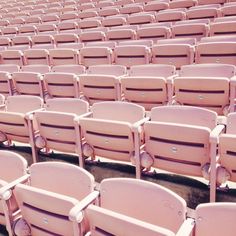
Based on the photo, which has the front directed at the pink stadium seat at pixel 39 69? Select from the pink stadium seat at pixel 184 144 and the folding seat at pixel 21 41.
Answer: the folding seat

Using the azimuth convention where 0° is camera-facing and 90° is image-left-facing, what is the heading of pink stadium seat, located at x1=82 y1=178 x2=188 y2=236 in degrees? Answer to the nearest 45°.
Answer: approximately 45°

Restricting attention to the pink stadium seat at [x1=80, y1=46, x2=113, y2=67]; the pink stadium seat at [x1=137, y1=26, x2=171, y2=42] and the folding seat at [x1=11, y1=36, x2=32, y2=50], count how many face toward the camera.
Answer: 3

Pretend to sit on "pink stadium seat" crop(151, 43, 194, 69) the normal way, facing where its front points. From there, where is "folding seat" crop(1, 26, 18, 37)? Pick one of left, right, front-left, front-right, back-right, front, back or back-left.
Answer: back-right

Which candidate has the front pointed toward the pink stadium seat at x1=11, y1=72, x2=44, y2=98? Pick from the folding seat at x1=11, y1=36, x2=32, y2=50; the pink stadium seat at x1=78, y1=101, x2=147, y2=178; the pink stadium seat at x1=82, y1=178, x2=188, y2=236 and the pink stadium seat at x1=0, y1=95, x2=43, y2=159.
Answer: the folding seat

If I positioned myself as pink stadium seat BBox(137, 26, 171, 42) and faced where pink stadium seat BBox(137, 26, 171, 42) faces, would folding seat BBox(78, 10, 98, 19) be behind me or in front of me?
behind

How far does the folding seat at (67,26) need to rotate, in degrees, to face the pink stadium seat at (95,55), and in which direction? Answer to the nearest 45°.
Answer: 0° — it already faces it

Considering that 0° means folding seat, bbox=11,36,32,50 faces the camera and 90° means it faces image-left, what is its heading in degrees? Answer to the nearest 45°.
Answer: approximately 0°

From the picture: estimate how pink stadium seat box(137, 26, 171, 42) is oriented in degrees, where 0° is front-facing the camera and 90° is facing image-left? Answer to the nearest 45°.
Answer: approximately 0°

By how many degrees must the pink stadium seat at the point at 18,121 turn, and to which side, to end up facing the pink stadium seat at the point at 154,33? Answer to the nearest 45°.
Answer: approximately 180°

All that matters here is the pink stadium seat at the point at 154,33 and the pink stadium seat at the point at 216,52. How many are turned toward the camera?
2

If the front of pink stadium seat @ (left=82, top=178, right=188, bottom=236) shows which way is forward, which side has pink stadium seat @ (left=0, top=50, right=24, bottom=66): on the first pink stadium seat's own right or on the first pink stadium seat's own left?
on the first pink stadium seat's own right

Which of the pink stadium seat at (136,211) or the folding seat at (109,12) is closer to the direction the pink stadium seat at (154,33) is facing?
the pink stadium seat

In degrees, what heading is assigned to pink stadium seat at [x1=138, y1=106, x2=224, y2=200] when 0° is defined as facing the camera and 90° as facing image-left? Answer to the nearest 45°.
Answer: approximately 45°

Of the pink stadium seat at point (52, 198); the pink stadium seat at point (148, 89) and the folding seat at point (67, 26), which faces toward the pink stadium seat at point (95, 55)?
the folding seat
